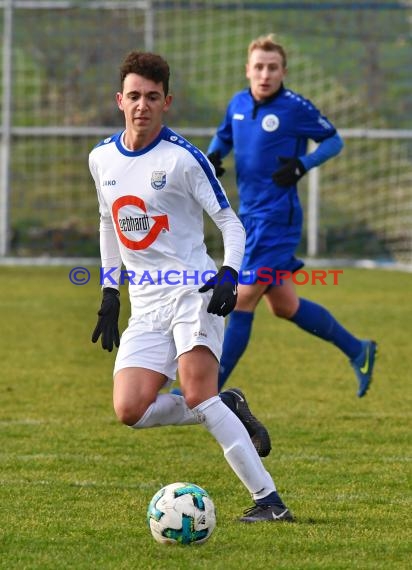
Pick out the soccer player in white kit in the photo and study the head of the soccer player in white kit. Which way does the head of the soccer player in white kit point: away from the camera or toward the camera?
toward the camera

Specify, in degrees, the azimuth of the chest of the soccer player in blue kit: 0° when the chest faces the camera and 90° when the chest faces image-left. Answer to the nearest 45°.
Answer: approximately 45°

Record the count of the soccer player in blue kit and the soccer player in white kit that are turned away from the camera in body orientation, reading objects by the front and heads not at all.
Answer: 0

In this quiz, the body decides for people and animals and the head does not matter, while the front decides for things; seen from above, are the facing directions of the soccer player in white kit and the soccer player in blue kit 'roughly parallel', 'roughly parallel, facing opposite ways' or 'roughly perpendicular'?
roughly parallel

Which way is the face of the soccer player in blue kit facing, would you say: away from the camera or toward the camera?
toward the camera

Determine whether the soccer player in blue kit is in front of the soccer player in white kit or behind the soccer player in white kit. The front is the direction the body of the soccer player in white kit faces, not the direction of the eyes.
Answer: behind

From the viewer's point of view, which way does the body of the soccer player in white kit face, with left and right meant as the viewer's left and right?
facing the viewer and to the left of the viewer

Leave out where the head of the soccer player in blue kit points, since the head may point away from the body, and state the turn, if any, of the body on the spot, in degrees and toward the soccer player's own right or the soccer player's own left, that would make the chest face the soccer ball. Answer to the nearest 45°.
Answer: approximately 45° to the soccer player's own left

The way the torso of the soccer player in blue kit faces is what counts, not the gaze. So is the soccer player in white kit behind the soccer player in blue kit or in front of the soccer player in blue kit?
in front
